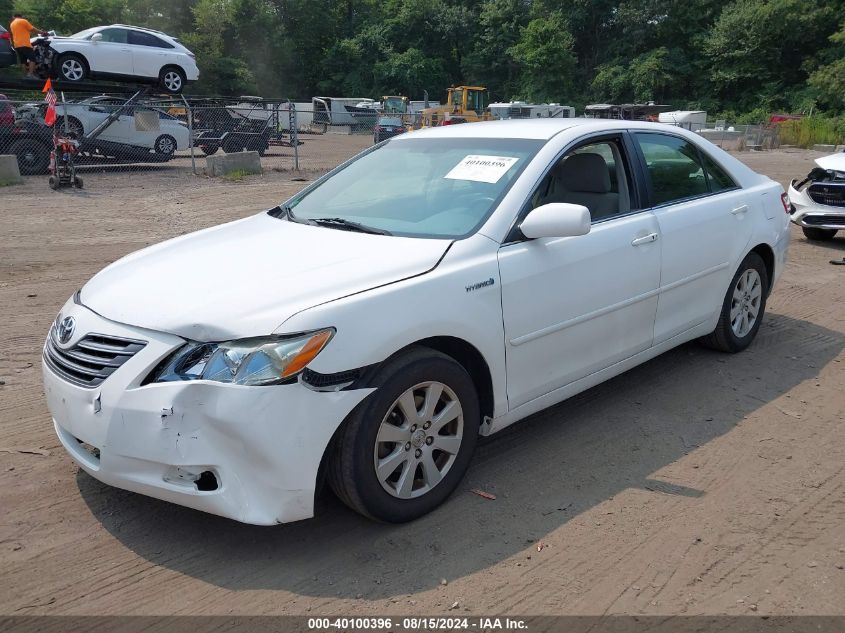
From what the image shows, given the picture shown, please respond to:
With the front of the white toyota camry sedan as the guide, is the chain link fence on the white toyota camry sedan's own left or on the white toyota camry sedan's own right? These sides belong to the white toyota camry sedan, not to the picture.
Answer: on the white toyota camry sedan's own right

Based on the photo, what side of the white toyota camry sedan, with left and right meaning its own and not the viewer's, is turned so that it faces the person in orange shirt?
right

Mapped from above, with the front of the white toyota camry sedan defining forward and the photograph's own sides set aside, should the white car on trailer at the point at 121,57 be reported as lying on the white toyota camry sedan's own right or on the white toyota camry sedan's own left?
on the white toyota camry sedan's own right

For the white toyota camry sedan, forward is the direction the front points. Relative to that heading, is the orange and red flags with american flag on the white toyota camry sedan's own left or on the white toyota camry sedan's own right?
on the white toyota camry sedan's own right

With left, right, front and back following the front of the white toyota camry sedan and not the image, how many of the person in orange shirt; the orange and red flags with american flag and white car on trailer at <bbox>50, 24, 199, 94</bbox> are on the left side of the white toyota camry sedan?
0
